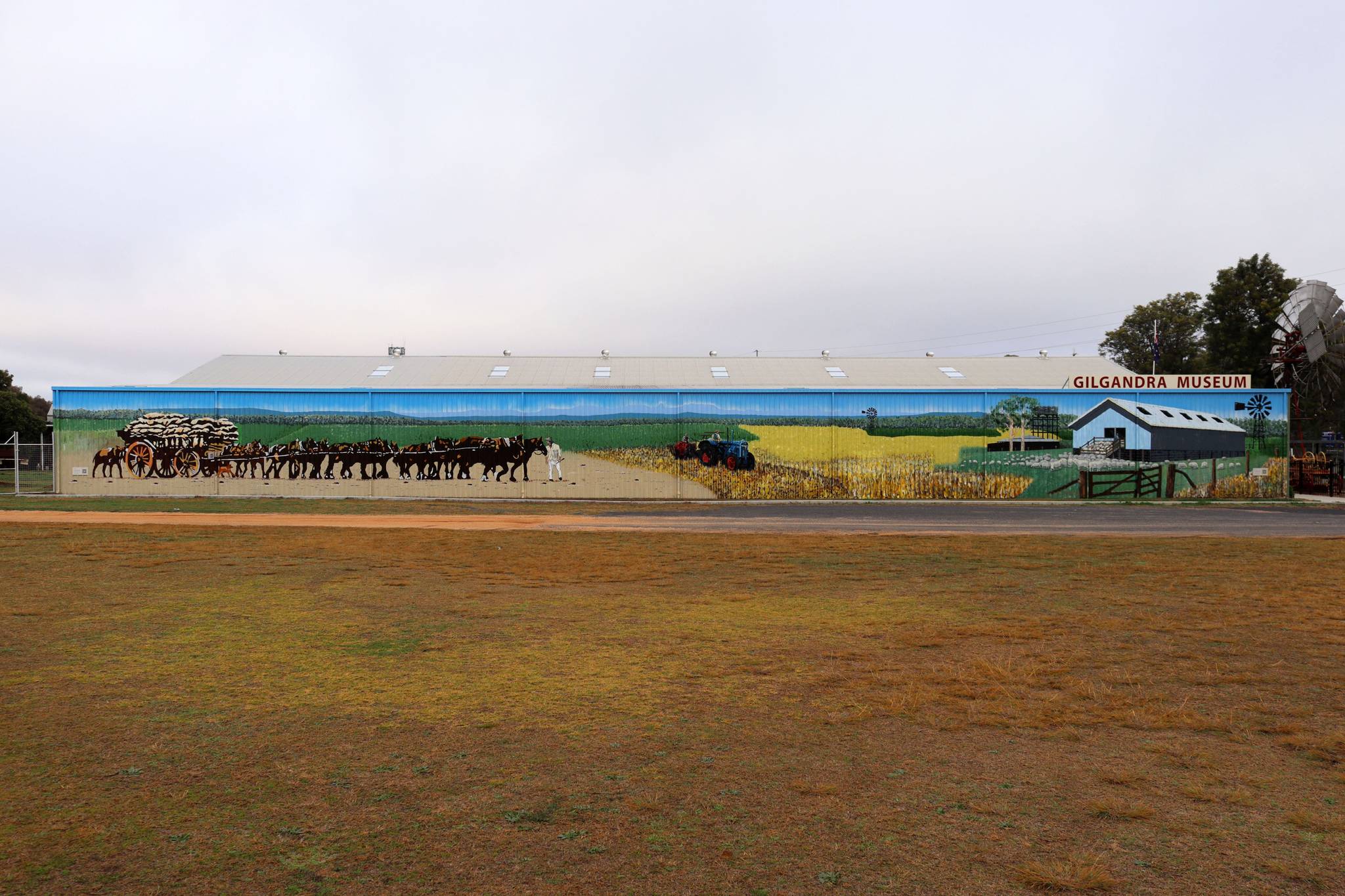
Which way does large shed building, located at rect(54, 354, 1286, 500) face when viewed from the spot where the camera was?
facing the viewer

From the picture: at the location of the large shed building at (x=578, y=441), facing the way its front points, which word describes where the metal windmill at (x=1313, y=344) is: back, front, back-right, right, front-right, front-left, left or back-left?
left
